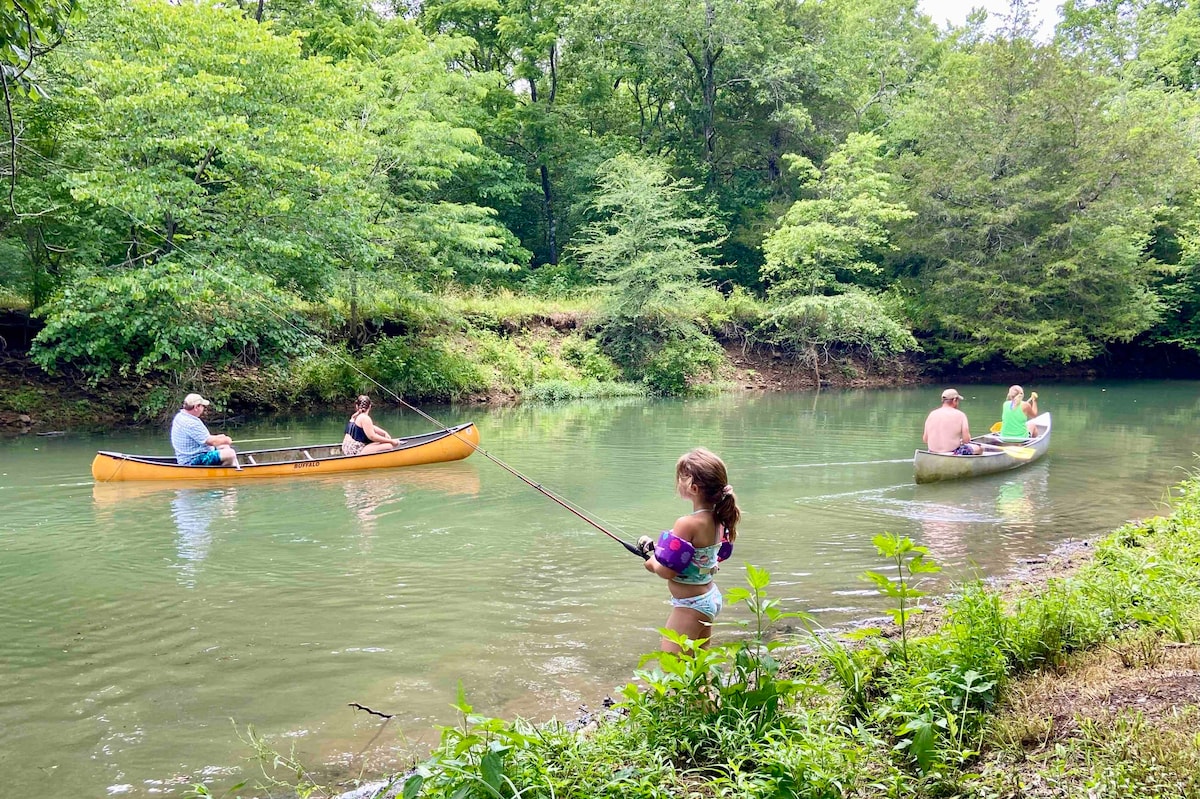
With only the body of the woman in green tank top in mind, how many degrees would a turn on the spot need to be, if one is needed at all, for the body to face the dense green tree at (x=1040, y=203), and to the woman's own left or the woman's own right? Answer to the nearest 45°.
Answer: approximately 45° to the woman's own left

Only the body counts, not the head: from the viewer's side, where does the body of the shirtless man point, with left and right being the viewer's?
facing away from the viewer and to the right of the viewer

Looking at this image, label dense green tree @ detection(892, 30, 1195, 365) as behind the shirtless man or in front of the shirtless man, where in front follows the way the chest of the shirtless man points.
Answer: in front

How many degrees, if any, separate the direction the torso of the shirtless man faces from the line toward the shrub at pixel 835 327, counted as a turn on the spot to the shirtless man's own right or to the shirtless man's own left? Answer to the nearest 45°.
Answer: approximately 45° to the shirtless man's own left

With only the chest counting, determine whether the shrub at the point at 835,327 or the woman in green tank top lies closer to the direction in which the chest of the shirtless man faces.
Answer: the woman in green tank top

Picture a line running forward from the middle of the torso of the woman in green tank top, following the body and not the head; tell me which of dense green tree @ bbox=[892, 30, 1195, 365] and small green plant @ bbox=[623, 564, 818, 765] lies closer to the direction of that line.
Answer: the dense green tree

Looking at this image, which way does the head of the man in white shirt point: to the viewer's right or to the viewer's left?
to the viewer's right

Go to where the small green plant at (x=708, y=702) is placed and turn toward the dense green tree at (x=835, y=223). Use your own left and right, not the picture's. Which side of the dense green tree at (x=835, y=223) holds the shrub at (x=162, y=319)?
left

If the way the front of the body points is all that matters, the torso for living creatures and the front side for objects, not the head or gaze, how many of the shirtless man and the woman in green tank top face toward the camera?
0

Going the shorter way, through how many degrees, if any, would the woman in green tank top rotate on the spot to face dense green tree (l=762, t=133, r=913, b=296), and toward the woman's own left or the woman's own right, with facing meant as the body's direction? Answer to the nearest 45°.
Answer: approximately 45° to the woman's own left
